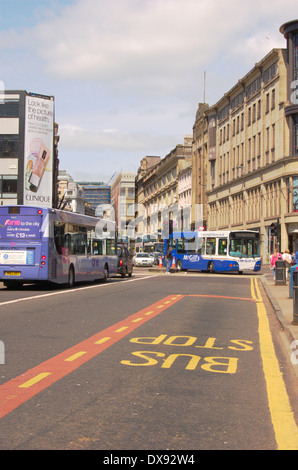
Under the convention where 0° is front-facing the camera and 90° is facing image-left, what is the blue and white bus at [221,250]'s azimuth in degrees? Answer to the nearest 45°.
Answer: approximately 315°

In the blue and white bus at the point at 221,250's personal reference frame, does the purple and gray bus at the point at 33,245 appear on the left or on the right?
on its right

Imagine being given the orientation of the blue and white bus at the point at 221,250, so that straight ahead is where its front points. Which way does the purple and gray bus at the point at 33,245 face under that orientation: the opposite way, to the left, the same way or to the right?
to the left

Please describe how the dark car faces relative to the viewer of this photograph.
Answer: facing away from the viewer and to the right of the viewer

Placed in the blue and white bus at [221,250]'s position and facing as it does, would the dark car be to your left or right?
on your right

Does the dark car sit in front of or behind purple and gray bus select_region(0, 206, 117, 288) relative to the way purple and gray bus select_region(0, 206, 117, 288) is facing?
in front

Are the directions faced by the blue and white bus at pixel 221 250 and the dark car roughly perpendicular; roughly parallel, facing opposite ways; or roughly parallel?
roughly perpendicular
